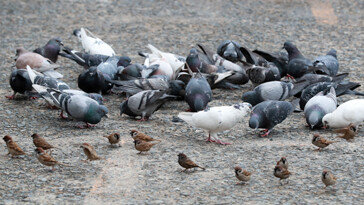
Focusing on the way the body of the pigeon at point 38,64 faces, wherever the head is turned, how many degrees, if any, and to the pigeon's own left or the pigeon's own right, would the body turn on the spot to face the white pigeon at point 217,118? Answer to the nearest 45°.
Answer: approximately 135° to the pigeon's own left

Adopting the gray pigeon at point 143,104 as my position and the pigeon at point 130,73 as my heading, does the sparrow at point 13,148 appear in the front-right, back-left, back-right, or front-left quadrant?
back-left

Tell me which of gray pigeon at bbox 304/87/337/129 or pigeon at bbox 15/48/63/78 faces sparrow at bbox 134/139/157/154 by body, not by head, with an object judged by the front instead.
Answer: the gray pigeon

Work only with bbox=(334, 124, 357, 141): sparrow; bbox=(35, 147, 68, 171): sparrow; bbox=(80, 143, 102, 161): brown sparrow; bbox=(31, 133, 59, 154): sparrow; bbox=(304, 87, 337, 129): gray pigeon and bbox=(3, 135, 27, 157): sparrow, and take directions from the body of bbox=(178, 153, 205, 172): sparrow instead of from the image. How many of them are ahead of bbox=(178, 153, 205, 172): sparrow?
4

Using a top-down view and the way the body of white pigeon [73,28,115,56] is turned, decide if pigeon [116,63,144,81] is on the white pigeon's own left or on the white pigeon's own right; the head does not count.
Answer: on the white pigeon's own left

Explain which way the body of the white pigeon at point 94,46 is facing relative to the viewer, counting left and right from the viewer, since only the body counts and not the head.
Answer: facing to the left of the viewer

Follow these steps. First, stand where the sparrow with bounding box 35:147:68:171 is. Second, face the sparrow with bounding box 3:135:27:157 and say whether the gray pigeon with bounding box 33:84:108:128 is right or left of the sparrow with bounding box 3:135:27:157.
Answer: right

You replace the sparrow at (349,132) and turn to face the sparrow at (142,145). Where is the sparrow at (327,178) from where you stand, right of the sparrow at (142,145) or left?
left

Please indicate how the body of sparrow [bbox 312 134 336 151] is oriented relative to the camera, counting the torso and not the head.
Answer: to the viewer's left

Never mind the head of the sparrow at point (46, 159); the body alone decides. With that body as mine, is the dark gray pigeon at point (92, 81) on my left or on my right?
on my right
